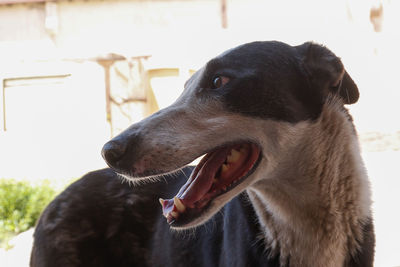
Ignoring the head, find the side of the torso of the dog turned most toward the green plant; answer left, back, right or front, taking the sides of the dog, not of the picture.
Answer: back

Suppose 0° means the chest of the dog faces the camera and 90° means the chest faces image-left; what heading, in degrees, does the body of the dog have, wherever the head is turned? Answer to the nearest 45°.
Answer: approximately 315°
